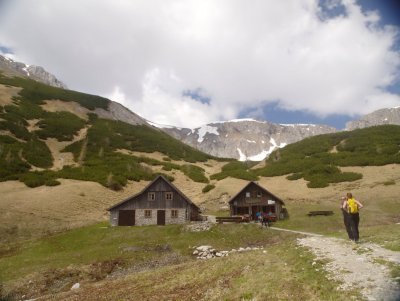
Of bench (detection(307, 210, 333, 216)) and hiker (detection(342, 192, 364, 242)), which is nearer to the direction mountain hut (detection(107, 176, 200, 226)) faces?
the hiker

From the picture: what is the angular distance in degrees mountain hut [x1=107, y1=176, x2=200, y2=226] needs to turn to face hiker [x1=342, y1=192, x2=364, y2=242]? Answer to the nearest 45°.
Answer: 0° — it already faces them

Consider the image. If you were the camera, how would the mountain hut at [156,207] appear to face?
facing the viewer

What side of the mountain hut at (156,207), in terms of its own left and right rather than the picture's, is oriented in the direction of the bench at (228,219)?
left

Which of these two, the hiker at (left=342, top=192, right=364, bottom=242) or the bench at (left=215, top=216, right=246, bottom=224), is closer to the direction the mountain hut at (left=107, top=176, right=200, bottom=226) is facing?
the hiker

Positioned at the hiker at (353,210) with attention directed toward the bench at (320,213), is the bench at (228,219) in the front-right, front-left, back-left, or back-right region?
front-left

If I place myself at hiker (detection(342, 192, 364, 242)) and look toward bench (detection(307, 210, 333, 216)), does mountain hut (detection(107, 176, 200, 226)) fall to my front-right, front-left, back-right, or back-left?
front-left

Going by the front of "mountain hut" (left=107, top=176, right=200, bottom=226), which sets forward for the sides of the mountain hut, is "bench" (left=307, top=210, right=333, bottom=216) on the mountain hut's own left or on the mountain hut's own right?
on the mountain hut's own left
